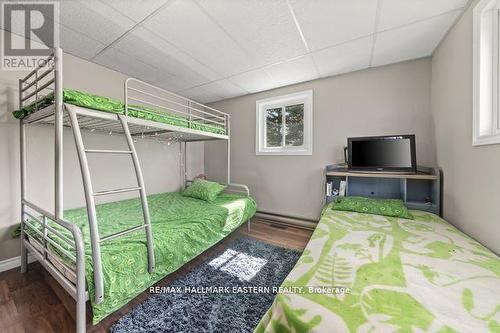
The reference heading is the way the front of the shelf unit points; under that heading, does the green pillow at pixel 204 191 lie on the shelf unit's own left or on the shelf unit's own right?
on the shelf unit's own right

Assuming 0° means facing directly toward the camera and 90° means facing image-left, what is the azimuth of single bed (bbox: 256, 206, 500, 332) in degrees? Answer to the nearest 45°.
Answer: approximately 0°

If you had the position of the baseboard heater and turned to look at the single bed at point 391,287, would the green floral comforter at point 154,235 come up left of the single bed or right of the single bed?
right

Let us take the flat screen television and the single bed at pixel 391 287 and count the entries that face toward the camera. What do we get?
2

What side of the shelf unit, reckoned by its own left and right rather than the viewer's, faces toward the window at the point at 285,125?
right

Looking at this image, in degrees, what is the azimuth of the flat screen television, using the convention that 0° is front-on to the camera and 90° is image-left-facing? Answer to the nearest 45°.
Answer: approximately 0°

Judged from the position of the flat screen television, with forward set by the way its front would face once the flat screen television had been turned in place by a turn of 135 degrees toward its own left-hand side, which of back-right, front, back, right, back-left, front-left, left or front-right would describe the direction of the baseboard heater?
back-left

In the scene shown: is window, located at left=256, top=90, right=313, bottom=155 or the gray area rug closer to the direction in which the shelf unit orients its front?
the gray area rug
